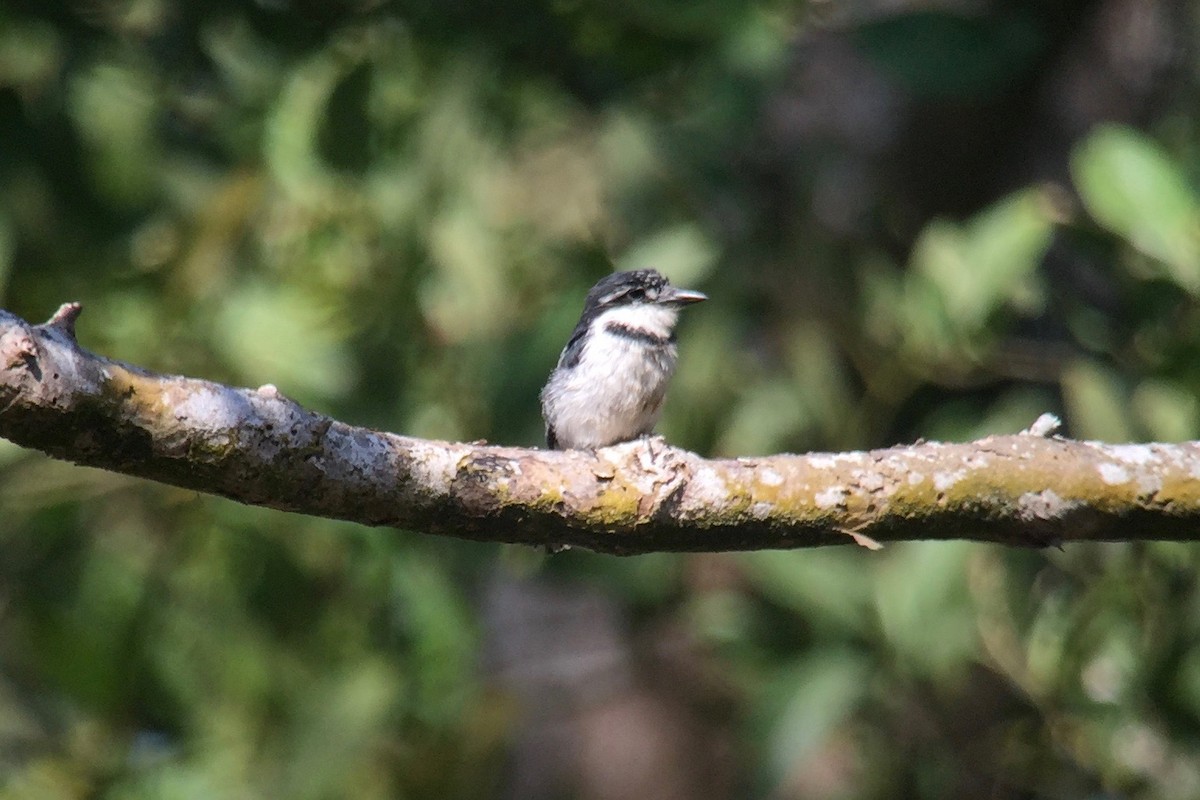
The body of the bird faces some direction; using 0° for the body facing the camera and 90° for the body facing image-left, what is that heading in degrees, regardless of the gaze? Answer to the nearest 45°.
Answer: approximately 315°
